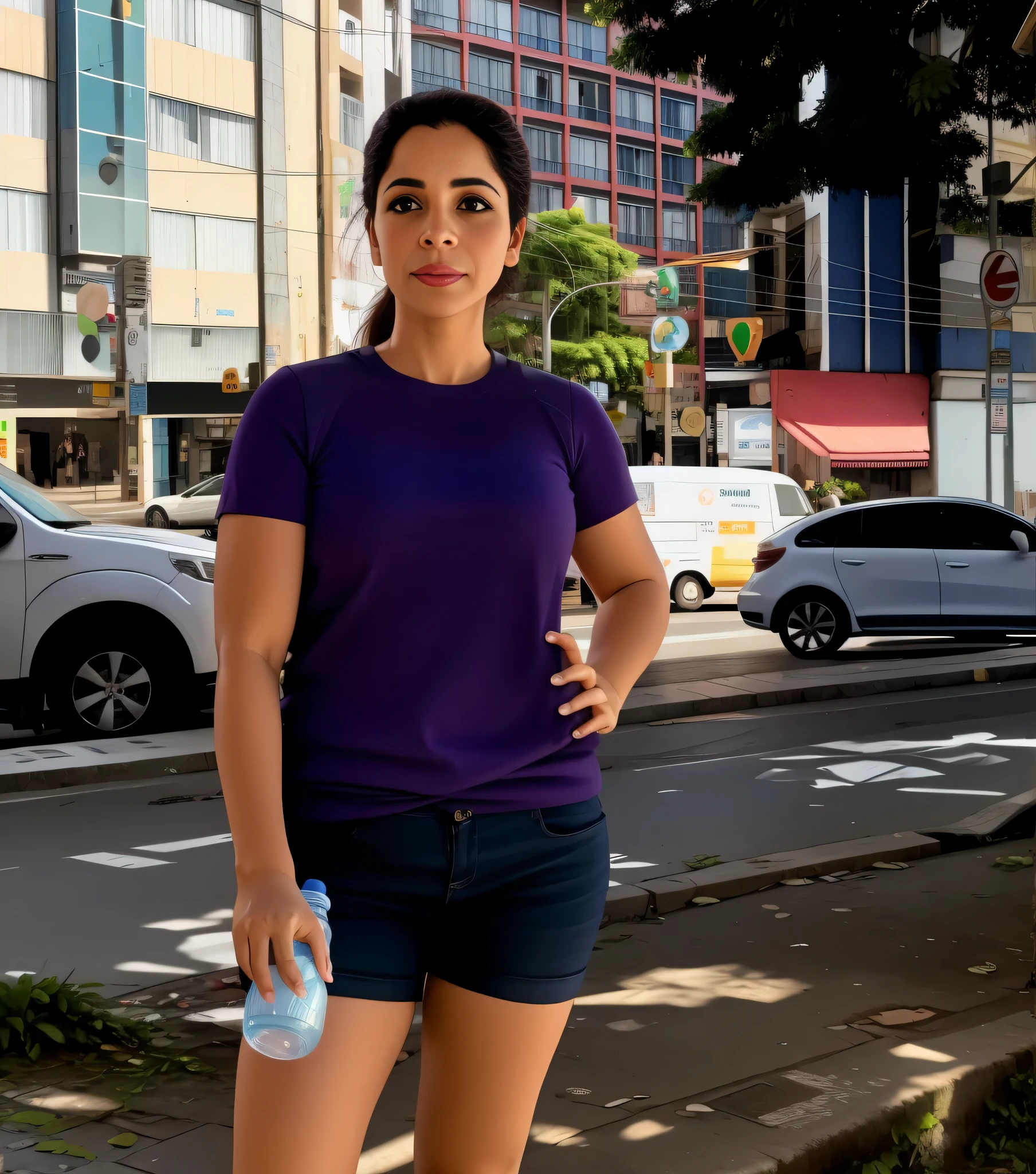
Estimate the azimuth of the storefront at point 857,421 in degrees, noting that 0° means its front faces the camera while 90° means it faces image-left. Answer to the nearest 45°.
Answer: approximately 0°

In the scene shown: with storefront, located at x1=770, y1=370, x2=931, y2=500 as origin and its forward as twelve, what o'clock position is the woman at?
The woman is roughly at 12 o'clock from the storefront.

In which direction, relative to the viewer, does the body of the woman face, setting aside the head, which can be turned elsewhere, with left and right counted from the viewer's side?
facing the viewer

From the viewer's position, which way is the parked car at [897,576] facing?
facing to the right of the viewer

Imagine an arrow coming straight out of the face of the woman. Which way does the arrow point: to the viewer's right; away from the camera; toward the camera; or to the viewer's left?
toward the camera

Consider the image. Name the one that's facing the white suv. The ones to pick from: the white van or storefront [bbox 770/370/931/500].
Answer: the storefront

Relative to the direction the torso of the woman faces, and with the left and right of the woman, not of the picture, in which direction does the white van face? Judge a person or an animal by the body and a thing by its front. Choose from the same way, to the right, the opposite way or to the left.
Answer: to the left

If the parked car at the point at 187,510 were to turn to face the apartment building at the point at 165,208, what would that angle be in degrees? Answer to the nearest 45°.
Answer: approximately 90° to its right

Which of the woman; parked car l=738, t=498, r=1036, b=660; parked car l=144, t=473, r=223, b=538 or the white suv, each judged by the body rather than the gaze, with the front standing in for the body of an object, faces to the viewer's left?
parked car l=144, t=473, r=223, b=538

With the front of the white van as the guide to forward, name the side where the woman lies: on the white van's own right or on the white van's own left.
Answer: on the white van's own right

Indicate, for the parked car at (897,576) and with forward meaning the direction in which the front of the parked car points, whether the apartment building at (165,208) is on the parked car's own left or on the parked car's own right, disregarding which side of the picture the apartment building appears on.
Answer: on the parked car's own left

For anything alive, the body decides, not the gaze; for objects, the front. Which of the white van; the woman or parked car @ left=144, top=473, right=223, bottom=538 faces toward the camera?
the woman

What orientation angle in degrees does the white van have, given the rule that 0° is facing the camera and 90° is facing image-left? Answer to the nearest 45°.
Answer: approximately 270°

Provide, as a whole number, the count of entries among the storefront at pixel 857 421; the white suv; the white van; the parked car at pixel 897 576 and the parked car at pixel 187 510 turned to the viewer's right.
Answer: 3

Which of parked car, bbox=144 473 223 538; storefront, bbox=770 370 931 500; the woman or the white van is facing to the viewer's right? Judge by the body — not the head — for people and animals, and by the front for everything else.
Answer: the white van
